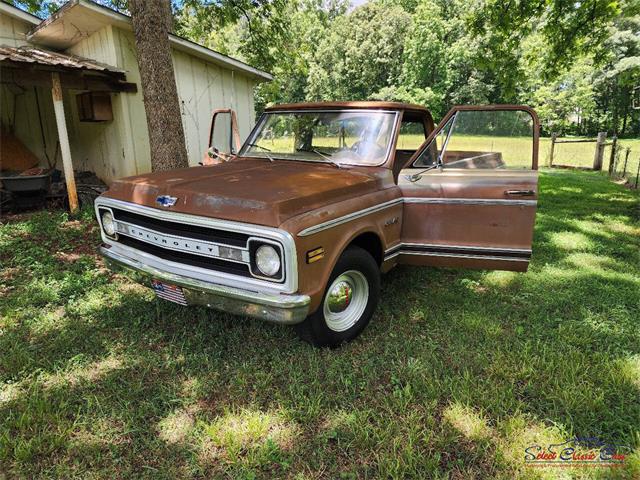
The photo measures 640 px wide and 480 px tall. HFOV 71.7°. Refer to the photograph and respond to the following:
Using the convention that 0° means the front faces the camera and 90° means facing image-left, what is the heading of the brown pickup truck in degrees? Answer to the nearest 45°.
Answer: approximately 45°

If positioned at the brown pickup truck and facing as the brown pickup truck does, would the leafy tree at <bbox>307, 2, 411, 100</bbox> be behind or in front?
behind

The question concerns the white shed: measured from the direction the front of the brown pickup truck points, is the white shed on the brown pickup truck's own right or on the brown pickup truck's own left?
on the brown pickup truck's own right

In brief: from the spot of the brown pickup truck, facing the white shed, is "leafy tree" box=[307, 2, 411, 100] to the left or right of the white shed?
right

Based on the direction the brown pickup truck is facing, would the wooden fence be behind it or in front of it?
behind
